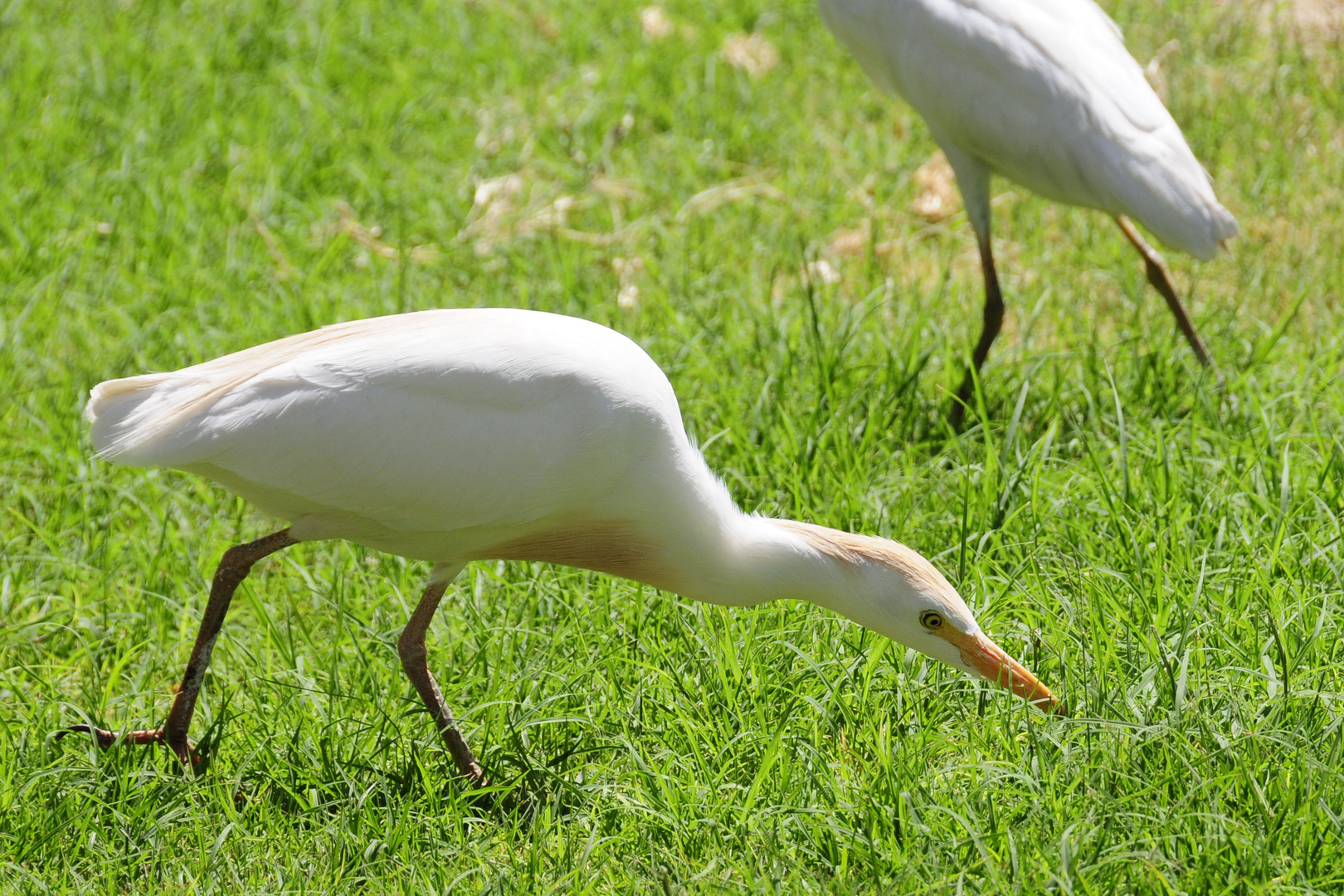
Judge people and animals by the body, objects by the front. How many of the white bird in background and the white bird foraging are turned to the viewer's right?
1

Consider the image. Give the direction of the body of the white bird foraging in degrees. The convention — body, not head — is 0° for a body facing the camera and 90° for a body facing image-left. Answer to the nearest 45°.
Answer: approximately 270°

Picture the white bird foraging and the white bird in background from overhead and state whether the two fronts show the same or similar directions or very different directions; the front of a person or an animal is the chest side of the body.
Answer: very different directions

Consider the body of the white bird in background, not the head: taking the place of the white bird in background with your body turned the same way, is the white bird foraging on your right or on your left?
on your left

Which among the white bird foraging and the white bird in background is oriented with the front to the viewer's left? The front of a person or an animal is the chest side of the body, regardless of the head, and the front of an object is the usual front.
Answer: the white bird in background

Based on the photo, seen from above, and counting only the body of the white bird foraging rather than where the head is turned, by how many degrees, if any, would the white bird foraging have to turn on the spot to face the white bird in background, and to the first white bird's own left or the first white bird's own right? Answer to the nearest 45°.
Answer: approximately 45° to the first white bird's own left

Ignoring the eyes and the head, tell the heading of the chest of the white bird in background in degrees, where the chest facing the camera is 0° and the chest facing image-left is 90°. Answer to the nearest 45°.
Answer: approximately 90°
